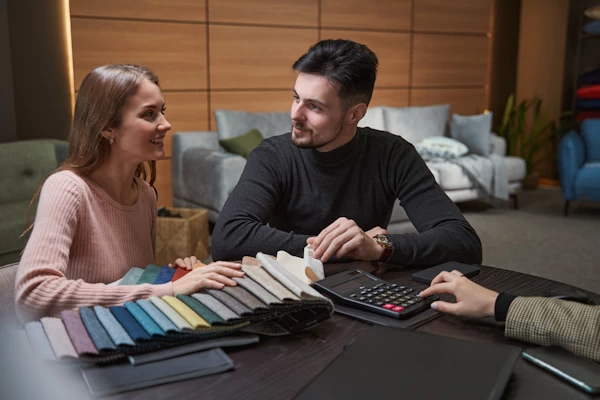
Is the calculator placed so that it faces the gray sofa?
no

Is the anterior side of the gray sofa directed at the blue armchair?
no

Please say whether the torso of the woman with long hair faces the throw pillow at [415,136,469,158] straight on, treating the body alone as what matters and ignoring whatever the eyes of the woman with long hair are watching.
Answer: no

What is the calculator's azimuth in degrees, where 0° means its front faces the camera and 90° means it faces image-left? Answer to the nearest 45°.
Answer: approximately 315°

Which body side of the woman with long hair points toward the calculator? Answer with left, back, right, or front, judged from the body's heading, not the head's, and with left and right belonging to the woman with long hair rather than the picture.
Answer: front

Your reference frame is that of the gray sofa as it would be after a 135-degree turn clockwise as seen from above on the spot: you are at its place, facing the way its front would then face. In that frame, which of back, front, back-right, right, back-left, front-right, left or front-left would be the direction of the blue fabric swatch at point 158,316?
back-left

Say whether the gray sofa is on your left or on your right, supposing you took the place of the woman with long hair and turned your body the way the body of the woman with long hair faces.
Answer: on your left

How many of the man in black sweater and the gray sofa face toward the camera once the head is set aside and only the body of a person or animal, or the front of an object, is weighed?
2

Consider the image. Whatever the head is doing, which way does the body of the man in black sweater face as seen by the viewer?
toward the camera

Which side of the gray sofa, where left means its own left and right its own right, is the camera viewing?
front

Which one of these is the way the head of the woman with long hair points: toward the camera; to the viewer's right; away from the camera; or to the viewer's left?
to the viewer's right

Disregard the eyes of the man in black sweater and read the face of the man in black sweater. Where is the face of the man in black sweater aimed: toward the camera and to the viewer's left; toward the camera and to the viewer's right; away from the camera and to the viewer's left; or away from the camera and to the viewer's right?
toward the camera and to the viewer's left

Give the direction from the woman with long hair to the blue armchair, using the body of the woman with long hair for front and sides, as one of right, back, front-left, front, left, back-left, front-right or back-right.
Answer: left

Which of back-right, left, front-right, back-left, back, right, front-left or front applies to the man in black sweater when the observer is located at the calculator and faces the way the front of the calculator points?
back-left

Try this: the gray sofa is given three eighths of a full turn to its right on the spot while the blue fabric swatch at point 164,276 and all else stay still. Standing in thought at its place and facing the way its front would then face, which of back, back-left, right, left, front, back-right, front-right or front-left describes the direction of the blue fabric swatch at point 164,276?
back-left
